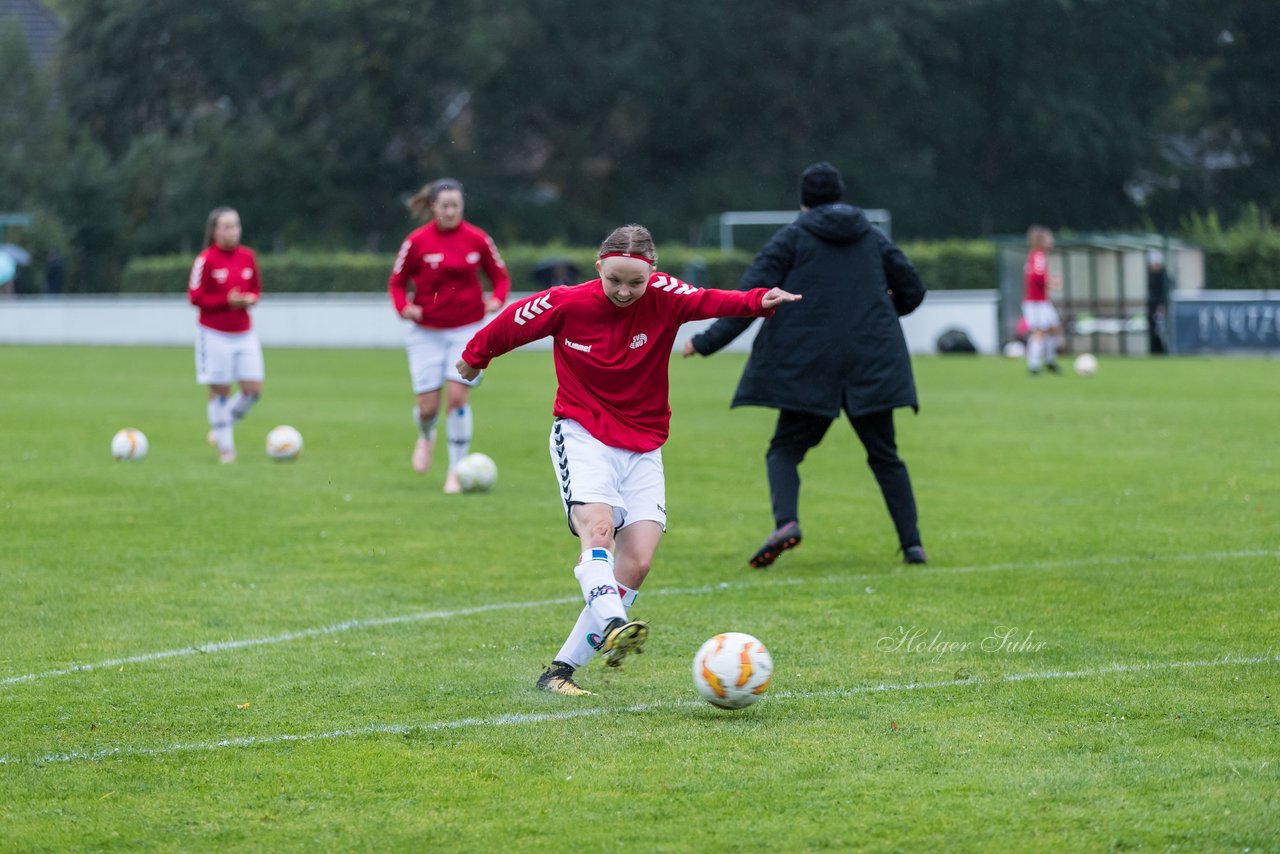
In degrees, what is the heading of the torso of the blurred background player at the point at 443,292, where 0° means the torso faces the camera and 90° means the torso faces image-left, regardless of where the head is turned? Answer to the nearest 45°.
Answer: approximately 0°

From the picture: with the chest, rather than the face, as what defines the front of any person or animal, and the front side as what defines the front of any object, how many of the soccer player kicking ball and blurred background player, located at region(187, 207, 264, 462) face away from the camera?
0

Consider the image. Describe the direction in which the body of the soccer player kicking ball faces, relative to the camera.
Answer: toward the camera

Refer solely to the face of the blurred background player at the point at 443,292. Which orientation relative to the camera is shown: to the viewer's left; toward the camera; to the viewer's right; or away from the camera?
toward the camera

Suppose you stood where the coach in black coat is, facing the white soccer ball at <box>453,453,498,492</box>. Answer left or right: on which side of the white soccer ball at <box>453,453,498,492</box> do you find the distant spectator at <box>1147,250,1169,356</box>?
right

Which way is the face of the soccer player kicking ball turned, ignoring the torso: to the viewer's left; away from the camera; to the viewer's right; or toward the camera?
toward the camera

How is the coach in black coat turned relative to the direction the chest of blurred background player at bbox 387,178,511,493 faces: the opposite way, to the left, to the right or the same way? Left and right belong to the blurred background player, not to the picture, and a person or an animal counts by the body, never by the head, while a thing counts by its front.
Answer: the opposite way

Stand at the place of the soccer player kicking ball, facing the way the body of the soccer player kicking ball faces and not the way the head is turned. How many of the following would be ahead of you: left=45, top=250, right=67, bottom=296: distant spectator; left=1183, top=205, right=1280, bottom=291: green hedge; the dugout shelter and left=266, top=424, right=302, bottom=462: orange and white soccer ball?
0

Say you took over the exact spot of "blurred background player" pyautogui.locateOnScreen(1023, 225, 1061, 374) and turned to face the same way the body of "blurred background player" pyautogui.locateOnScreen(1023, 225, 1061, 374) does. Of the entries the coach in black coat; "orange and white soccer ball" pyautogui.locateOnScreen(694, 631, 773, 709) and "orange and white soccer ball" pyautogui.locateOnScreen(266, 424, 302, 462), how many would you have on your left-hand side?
0

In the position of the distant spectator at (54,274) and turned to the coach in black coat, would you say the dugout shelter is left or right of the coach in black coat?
left

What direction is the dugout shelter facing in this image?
toward the camera

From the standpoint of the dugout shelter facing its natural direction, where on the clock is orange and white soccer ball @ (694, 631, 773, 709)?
The orange and white soccer ball is roughly at 12 o'clock from the dugout shelter.

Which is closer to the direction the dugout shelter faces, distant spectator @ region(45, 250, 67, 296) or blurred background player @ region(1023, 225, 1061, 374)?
the blurred background player

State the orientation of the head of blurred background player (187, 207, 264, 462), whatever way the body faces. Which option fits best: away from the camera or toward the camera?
toward the camera

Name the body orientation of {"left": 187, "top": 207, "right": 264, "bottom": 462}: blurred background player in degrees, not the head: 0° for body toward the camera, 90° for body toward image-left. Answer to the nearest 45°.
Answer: approximately 315°

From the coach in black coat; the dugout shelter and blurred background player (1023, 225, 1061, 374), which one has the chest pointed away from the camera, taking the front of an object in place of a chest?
the coach in black coat

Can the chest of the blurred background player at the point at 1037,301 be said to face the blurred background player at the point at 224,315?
no

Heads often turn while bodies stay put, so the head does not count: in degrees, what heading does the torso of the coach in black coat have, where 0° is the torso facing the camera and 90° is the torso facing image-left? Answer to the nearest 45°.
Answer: approximately 180°

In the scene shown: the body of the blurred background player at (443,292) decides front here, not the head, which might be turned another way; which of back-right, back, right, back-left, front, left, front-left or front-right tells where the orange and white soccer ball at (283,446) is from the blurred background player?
back-right

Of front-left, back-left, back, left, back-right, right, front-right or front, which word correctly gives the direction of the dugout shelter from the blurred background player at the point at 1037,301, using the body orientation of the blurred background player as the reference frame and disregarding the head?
left
